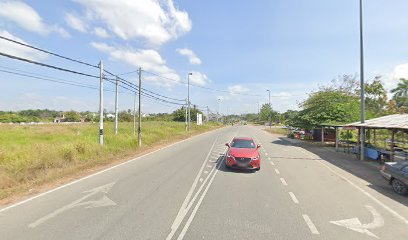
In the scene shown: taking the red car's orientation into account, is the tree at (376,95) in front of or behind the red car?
behind

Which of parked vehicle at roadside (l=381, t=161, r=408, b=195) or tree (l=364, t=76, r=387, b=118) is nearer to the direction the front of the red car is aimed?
the parked vehicle at roadside

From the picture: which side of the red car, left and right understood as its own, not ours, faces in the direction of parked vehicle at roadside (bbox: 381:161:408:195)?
left

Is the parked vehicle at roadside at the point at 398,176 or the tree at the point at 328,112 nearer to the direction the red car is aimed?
the parked vehicle at roadside

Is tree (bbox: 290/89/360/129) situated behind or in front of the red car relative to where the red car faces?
behind

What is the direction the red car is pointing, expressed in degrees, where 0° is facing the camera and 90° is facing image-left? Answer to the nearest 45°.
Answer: approximately 0°

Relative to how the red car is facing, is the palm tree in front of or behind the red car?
behind

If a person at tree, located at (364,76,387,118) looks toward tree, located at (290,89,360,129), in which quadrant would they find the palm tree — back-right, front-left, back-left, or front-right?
back-left

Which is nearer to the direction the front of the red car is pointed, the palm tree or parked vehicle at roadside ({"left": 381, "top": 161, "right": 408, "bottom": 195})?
the parked vehicle at roadside
